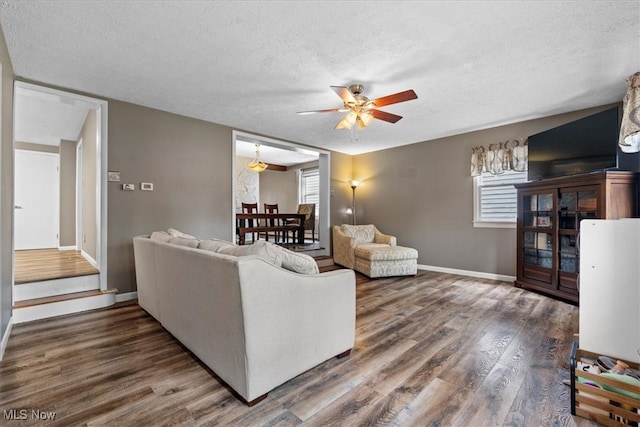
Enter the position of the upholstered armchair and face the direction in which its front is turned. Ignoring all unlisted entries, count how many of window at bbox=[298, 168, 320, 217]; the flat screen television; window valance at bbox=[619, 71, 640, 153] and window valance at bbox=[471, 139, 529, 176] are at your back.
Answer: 1

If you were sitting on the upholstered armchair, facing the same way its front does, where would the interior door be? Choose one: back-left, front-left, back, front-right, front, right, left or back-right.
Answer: back-right

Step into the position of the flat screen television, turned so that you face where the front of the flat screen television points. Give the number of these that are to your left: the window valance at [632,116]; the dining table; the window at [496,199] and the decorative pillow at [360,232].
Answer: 1

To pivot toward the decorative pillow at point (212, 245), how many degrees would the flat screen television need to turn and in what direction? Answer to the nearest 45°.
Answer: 0° — it already faces it

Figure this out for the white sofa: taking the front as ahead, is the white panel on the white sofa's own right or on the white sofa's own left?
on the white sofa's own right

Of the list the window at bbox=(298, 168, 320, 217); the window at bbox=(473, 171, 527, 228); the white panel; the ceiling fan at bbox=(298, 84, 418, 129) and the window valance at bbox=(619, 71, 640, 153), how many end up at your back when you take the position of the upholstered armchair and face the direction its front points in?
1

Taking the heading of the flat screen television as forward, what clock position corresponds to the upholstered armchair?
The upholstered armchair is roughly at 1 o'clock from the flat screen television.

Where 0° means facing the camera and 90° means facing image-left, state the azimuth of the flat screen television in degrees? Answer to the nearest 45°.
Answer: approximately 45°

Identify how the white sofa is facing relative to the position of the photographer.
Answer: facing away from the viewer and to the right of the viewer

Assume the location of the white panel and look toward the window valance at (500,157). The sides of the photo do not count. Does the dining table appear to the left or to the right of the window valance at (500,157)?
left

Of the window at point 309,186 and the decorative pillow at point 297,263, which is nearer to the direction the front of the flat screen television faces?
the decorative pillow

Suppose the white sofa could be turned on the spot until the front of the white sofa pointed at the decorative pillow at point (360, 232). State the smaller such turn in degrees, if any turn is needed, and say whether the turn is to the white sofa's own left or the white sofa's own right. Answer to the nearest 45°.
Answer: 0° — it already faces it

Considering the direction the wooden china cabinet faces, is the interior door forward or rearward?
forward

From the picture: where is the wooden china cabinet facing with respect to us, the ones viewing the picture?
facing the viewer and to the left of the viewer

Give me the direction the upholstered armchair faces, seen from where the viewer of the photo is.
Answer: facing the viewer and to the right of the viewer

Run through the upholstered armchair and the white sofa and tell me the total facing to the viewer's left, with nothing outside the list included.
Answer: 0

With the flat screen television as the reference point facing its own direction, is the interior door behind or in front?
in front
